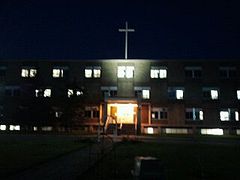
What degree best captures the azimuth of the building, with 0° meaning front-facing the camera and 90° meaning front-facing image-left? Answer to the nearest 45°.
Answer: approximately 0°
